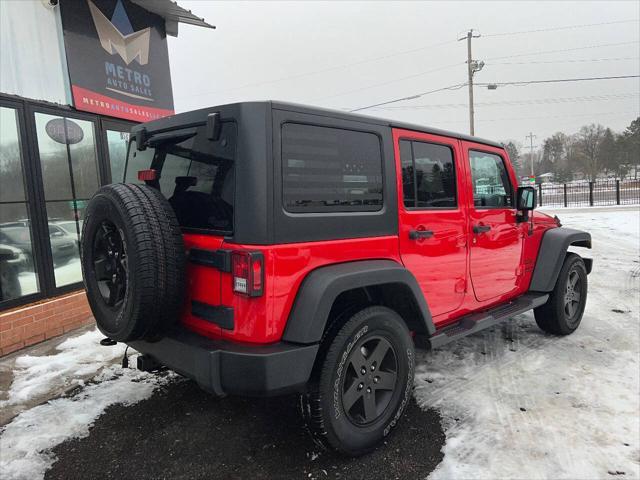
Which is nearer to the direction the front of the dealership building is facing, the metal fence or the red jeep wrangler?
the red jeep wrangler

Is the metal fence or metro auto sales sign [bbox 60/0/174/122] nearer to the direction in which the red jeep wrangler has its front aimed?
the metal fence

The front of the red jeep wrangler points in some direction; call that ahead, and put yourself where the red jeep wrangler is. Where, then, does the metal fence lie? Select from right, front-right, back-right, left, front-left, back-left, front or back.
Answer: front

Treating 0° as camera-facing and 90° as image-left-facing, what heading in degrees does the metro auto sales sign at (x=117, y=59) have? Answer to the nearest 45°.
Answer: approximately 315°

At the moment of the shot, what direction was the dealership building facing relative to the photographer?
facing the viewer and to the right of the viewer

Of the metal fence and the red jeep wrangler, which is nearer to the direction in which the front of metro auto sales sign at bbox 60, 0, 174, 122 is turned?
the red jeep wrangler

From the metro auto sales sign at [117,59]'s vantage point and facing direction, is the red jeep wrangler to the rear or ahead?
ahead

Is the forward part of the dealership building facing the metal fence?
no

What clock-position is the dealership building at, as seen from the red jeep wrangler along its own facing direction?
The dealership building is roughly at 9 o'clock from the red jeep wrangler.

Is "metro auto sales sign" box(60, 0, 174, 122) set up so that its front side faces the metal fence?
no

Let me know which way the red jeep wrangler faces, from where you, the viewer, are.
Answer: facing away from the viewer and to the right of the viewer

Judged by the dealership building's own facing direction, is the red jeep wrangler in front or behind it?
in front
